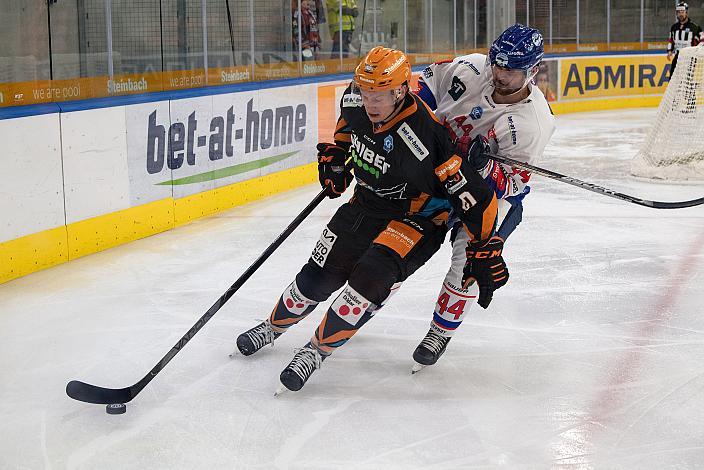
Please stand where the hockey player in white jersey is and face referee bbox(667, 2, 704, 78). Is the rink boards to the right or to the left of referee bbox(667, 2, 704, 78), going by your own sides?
left

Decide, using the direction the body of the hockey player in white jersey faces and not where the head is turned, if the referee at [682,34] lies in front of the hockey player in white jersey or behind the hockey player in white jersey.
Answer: behind

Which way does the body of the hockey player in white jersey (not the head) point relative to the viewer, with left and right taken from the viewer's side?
facing the viewer

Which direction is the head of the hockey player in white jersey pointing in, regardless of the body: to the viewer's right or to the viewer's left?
to the viewer's left

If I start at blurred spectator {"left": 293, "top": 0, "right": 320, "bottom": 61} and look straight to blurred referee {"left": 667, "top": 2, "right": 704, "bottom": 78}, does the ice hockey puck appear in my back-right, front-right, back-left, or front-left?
back-right
